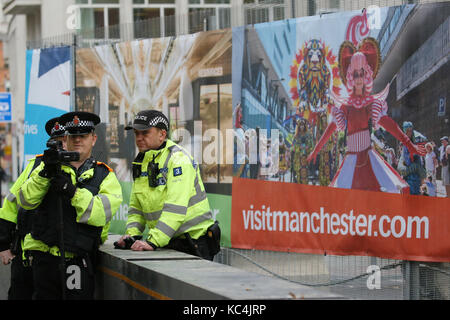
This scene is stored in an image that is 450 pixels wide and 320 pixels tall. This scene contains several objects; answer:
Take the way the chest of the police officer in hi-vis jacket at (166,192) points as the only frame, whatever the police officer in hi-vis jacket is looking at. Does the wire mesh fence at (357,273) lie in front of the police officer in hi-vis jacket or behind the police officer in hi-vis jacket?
behind

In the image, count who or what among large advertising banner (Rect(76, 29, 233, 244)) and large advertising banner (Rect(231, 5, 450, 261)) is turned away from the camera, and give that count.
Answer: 0

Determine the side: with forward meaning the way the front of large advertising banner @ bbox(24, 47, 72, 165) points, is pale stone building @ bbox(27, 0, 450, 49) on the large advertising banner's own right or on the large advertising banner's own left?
on the large advertising banner's own left

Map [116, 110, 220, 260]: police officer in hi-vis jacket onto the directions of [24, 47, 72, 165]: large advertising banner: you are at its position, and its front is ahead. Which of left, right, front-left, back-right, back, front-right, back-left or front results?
front-left

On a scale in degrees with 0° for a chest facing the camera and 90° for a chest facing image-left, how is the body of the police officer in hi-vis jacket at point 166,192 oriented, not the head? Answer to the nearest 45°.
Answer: approximately 45°

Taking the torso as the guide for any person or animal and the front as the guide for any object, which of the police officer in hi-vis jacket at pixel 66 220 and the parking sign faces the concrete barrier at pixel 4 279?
the parking sign

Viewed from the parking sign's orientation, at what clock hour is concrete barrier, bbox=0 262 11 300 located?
The concrete barrier is roughly at 12 o'clock from the parking sign.

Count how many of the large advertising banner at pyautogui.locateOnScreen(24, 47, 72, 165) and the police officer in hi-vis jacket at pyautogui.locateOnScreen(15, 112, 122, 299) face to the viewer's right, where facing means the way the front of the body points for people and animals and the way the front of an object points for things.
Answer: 0

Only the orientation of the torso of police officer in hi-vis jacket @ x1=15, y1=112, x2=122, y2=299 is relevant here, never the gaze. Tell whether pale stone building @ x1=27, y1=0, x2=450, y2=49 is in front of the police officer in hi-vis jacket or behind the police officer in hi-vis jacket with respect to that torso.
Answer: behind
